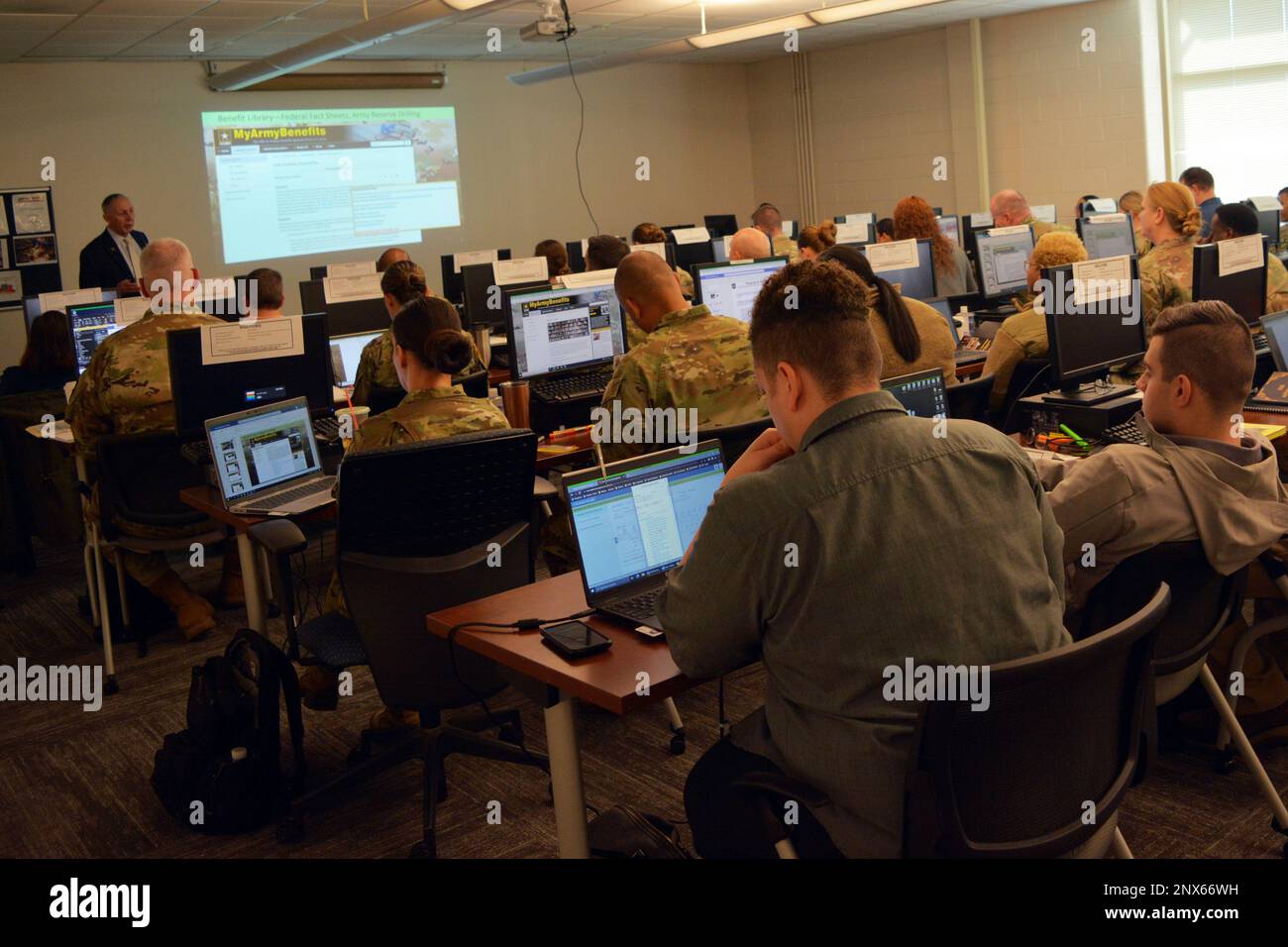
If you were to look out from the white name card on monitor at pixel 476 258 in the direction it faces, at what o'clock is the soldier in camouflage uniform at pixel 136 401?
The soldier in camouflage uniform is roughly at 2 o'clock from the white name card on monitor.

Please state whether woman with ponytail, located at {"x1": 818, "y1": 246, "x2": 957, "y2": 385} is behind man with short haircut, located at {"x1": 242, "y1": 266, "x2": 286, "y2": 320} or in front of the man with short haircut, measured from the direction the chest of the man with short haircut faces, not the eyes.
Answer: behind

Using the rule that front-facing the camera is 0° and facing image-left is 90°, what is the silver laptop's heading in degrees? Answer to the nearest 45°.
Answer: approximately 315°

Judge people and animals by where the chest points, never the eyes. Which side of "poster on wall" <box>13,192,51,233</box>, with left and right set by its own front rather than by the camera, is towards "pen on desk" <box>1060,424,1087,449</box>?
front

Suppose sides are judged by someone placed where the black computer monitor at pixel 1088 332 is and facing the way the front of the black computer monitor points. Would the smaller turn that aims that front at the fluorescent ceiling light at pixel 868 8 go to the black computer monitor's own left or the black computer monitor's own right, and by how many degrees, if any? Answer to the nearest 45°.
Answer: approximately 135° to the black computer monitor's own left

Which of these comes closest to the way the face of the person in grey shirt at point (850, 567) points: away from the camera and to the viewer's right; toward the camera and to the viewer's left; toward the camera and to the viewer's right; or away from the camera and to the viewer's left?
away from the camera and to the viewer's left

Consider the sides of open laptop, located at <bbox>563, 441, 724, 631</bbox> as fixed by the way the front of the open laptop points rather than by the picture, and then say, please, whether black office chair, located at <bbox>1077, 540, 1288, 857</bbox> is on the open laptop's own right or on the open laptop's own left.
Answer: on the open laptop's own left

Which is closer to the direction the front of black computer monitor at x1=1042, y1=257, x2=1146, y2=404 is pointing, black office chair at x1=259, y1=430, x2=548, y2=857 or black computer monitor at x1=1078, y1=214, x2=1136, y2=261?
the black office chair

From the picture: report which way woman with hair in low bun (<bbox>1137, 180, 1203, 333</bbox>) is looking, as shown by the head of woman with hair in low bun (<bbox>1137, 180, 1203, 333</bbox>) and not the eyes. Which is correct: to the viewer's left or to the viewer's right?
to the viewer's left

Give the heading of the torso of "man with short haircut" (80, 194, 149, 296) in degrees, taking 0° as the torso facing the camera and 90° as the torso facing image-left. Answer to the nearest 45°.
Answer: approximately 315°

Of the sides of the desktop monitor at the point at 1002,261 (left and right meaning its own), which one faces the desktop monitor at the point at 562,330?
right

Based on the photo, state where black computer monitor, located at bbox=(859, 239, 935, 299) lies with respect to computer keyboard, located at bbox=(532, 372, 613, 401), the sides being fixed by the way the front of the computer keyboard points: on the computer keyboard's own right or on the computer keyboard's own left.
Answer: on the computer keyboard's own left

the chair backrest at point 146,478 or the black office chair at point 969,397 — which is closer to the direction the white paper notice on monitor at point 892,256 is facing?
the black office chair

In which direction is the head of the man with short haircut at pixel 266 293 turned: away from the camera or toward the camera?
away from the camera
